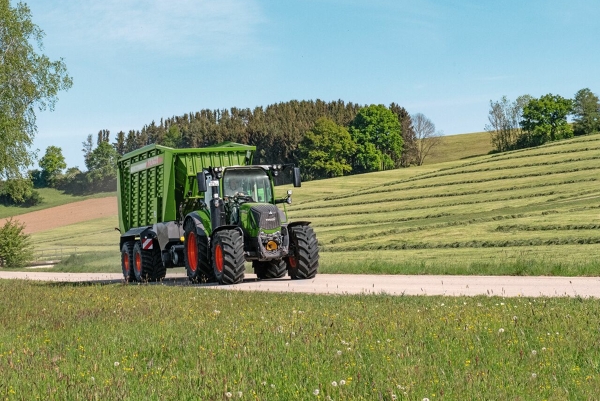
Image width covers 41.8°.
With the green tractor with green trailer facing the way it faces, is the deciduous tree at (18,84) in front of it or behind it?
behind

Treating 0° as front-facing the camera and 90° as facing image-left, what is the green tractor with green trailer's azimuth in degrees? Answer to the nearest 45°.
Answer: approximately 315°

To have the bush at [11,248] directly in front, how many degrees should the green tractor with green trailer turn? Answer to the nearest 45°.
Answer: approximately 180°
